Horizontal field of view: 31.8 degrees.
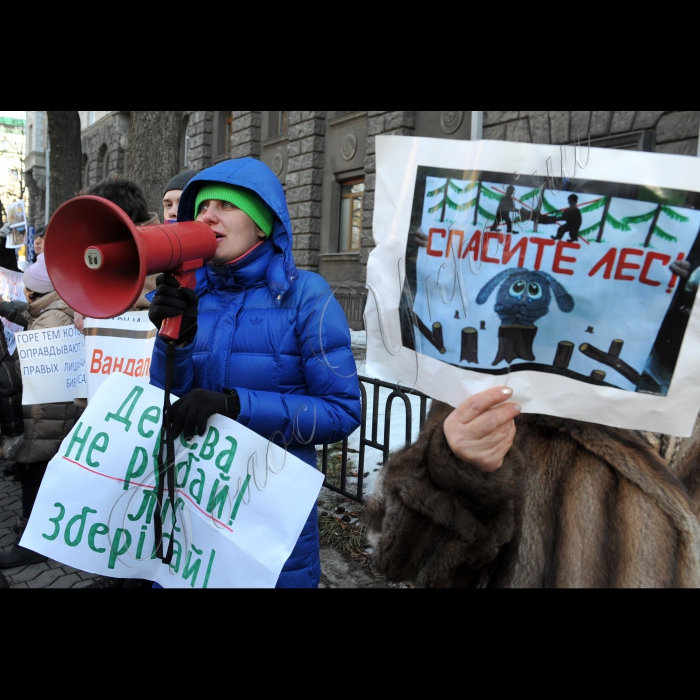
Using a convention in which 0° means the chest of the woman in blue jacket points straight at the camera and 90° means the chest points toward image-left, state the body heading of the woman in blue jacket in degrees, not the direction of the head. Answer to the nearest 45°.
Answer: approximately 45°

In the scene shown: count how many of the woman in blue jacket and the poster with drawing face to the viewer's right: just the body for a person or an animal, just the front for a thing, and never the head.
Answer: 0

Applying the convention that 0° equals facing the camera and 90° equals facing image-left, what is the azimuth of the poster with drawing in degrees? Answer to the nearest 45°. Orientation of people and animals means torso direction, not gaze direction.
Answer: approximately 0°

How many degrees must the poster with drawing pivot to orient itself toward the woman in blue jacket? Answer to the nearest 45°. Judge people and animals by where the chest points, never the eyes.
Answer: approximately 135° to its right
